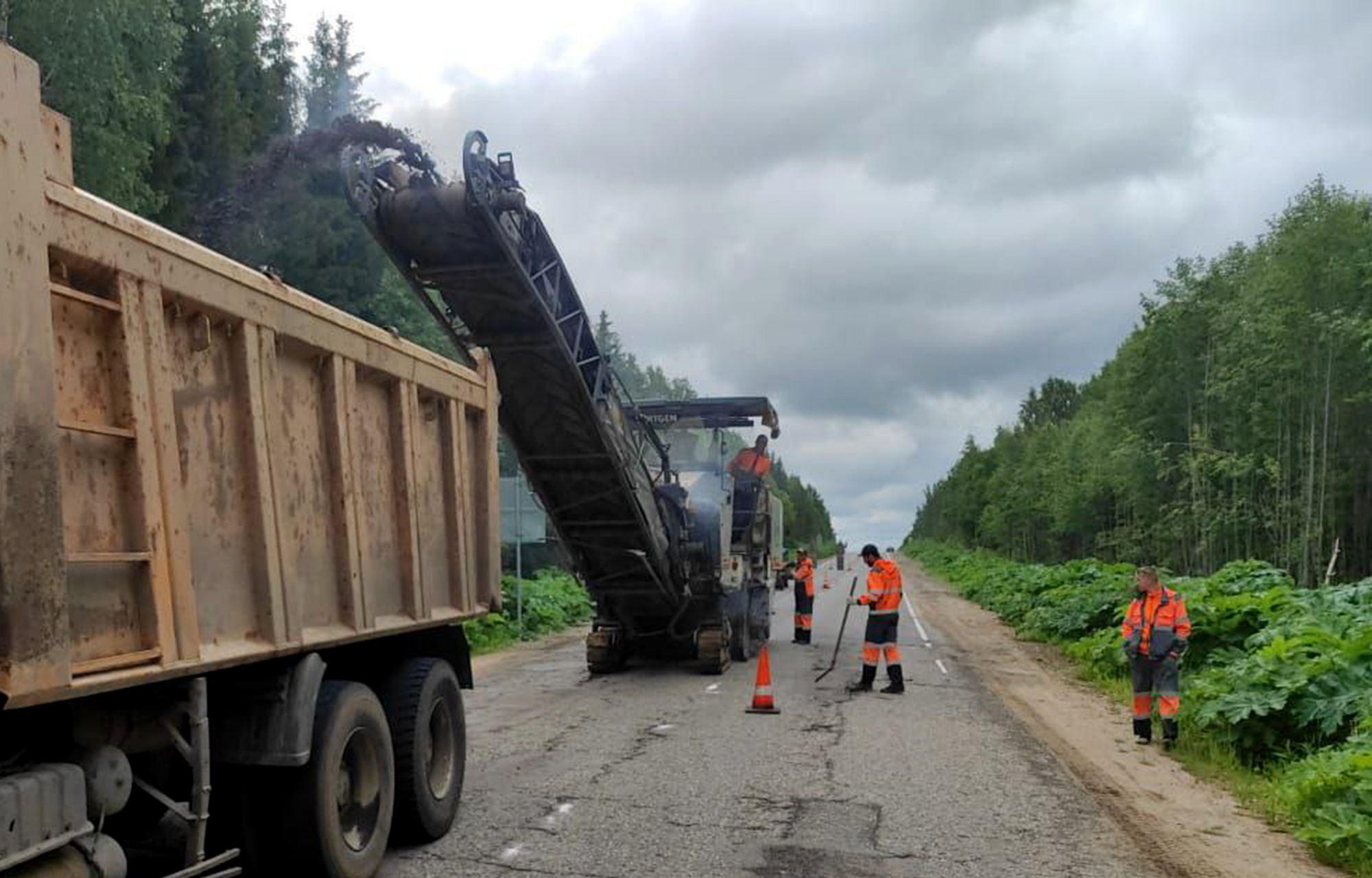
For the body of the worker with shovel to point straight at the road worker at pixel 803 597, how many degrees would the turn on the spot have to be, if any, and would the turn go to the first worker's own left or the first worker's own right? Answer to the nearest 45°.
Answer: approximately 90° to the first worker's own right

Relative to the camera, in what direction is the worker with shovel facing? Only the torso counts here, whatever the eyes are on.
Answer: to the viewer's left

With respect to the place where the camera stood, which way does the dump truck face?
facing the viewer and to the left of the viewer

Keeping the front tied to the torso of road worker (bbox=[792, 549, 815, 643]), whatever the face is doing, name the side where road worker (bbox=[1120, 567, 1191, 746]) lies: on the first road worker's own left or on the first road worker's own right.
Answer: on the first road worker's own left

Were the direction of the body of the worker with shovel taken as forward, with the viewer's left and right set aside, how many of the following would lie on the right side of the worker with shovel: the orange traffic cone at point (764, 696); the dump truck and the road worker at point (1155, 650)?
0

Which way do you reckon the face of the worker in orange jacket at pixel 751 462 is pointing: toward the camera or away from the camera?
toward the camera

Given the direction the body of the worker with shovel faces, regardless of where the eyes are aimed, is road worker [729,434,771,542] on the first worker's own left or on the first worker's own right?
on the first worker's own right

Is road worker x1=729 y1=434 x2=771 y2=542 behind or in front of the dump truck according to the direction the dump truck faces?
behind

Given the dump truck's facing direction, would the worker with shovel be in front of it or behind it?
behind
